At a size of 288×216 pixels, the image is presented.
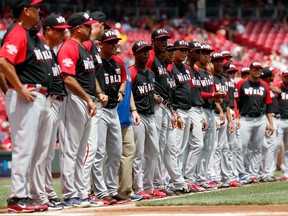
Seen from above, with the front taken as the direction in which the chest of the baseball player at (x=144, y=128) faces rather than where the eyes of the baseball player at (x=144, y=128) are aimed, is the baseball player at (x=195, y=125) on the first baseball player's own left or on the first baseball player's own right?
on the first baseball player's own left

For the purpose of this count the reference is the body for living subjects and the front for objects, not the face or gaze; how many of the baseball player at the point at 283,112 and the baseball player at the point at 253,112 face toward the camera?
2

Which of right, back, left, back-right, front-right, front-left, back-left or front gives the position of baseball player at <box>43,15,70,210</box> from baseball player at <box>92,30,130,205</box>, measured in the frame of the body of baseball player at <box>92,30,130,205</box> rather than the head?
right

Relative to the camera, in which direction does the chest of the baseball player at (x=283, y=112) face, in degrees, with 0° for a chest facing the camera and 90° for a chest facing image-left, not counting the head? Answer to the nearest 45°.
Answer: approximately 0°
